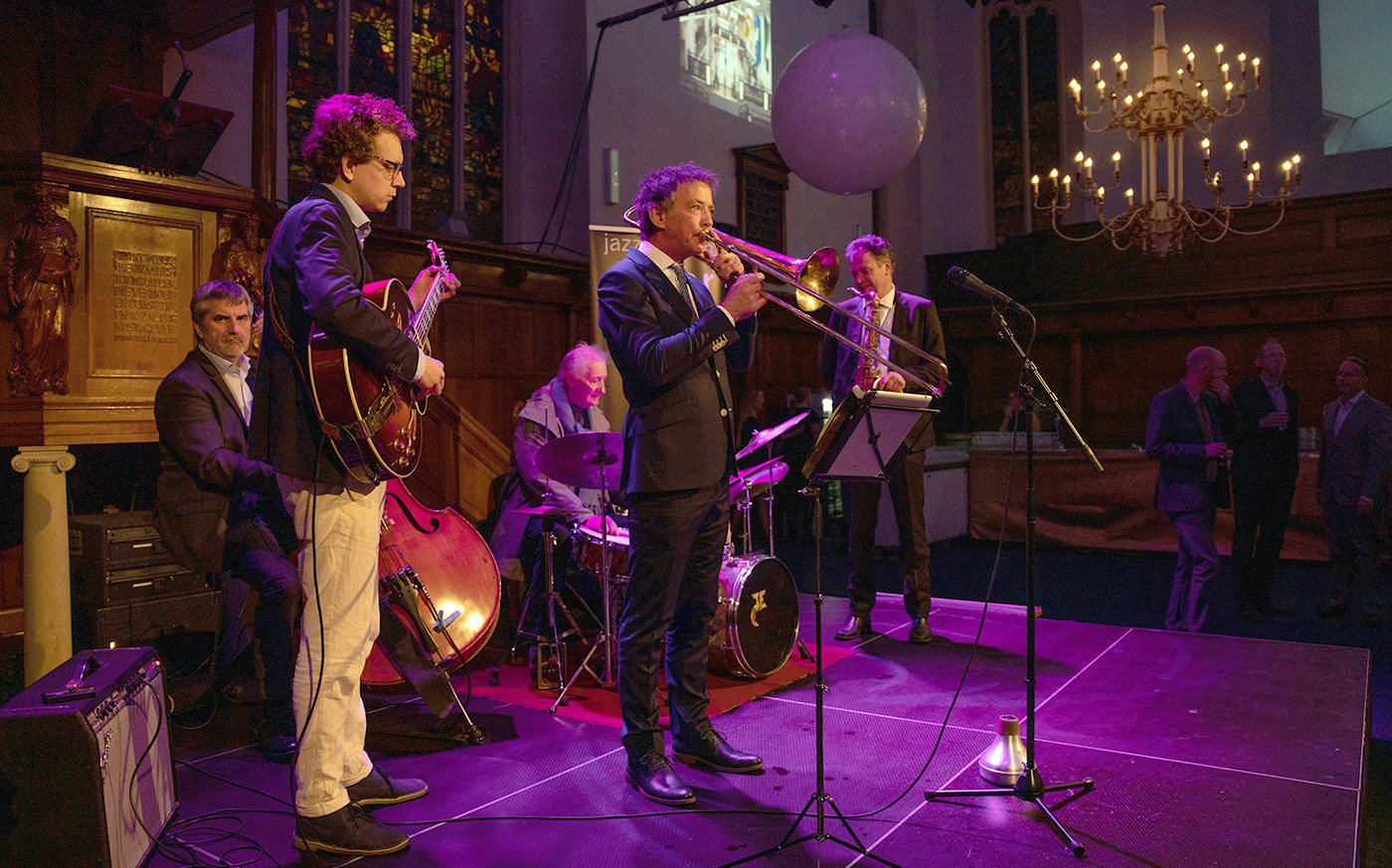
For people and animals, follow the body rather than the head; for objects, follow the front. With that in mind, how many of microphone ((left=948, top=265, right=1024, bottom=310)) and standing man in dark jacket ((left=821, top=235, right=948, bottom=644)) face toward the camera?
1

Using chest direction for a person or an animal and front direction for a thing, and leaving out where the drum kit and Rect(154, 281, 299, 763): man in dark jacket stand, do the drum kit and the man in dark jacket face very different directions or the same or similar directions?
same or similar directions

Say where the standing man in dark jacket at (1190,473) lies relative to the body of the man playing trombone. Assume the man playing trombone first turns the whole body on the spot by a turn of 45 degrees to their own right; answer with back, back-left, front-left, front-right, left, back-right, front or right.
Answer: back-left

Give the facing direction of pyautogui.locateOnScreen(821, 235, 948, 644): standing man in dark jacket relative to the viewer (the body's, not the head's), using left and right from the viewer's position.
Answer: facing the viewer

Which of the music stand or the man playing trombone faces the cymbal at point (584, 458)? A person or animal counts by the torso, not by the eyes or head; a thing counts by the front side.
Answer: the music stand

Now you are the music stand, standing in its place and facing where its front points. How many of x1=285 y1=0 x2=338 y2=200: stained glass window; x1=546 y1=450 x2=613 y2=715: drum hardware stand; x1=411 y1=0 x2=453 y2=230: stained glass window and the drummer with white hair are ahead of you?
4

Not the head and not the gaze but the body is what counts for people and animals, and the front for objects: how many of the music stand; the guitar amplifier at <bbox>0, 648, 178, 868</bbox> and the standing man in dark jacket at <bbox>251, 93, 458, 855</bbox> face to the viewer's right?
2

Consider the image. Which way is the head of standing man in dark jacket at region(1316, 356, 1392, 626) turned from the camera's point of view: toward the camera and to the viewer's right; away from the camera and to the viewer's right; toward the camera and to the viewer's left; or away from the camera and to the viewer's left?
toward the camera and to the viewer's left

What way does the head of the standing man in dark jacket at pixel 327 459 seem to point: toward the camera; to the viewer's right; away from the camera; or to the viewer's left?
to the viewer's right

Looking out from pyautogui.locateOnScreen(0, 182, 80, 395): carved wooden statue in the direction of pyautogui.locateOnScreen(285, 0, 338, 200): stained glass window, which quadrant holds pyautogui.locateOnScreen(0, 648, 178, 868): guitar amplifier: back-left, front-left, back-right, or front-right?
back-right

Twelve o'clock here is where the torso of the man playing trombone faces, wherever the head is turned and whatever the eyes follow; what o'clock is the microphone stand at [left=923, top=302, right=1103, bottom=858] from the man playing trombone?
The microphone stand is roughly at 11 o'clock from the man playing trombone.

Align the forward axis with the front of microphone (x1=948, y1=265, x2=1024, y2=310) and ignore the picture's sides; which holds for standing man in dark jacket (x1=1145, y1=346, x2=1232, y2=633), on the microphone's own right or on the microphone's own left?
on the microphone's own right

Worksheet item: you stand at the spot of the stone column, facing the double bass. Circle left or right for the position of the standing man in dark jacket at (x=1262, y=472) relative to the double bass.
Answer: left

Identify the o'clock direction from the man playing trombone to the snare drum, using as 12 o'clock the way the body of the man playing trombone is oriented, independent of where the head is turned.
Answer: The snare drum is roughly at 7 o'clock from the man playing trombone.

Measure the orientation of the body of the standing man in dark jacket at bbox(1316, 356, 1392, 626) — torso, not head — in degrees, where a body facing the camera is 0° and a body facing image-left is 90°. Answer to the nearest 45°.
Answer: approximately 45°

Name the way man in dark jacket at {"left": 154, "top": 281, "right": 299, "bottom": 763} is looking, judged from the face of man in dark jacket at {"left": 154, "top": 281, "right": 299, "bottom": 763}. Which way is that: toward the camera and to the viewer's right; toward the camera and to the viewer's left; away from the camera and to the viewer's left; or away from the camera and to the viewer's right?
toward the camera and to the viewer's right

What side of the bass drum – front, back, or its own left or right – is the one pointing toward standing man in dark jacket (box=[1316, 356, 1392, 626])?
left

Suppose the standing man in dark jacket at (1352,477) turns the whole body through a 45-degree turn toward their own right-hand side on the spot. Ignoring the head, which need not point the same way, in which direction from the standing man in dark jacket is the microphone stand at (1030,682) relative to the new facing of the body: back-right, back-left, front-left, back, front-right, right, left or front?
left

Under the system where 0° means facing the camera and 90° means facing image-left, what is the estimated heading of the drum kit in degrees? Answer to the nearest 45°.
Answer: approximately 315°
